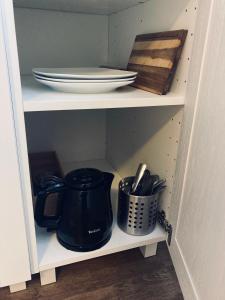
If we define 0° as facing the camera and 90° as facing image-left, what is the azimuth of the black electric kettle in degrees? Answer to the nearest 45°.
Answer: approximately 270°

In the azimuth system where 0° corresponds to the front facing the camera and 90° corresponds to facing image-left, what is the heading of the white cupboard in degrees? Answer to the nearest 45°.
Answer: approximately 315°
